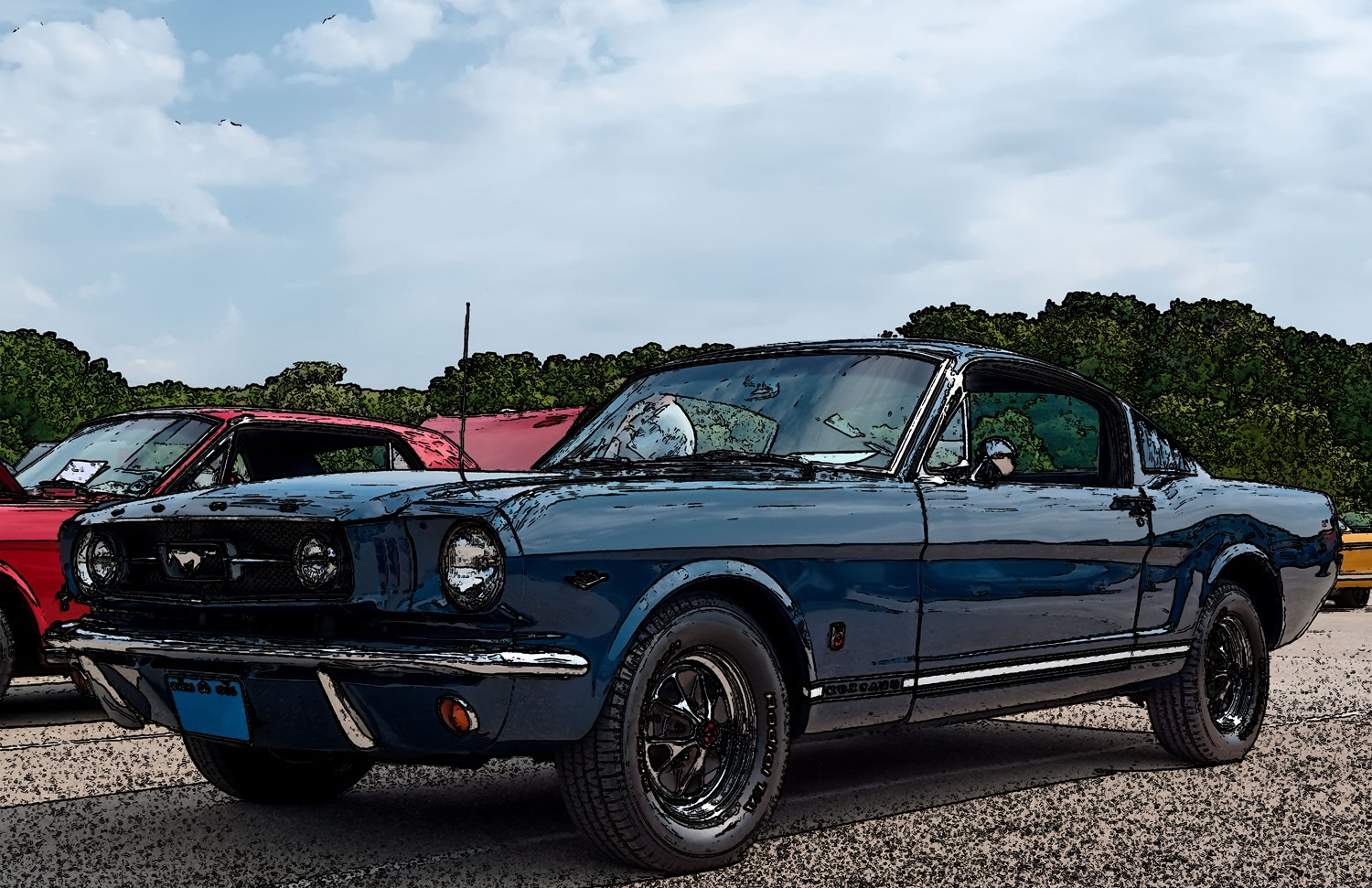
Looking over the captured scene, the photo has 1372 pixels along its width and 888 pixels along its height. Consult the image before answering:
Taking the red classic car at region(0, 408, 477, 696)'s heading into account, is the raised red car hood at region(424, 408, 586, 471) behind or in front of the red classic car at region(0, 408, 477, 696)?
behind

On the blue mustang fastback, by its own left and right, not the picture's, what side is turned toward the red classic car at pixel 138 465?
right

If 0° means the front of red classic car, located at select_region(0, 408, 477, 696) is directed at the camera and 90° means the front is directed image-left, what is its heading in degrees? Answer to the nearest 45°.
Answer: approximately 45°

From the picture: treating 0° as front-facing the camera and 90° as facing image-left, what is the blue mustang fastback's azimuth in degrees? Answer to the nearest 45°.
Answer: approximately 45°

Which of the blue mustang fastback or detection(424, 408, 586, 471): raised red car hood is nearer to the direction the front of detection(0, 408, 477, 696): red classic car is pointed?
the blue mustang fastback

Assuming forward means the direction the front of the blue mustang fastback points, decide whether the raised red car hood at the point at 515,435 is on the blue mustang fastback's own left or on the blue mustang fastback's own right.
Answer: on the blue mustang fastback's own right

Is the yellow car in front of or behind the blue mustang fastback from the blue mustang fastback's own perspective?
behind

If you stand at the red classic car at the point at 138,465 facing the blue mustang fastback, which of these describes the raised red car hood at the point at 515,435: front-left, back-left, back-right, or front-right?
back-left
